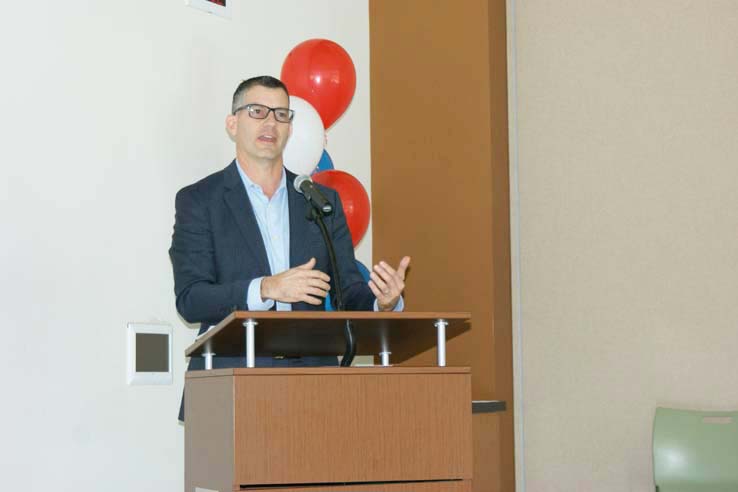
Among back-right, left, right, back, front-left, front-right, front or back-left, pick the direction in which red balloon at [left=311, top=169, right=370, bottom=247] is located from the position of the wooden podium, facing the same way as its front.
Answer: back

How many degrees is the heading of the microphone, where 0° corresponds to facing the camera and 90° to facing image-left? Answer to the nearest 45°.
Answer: approximately 135°

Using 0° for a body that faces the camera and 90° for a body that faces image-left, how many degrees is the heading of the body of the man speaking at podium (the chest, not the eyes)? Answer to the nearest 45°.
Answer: approximately 315°

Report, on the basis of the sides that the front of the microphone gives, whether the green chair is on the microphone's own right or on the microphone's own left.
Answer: on the microphone's own right

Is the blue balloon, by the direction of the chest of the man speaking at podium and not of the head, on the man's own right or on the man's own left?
on the man's own left

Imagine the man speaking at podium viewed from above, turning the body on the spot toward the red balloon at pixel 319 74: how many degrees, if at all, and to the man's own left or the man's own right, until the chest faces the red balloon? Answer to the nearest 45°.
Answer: approximately 135° to the man's own left
